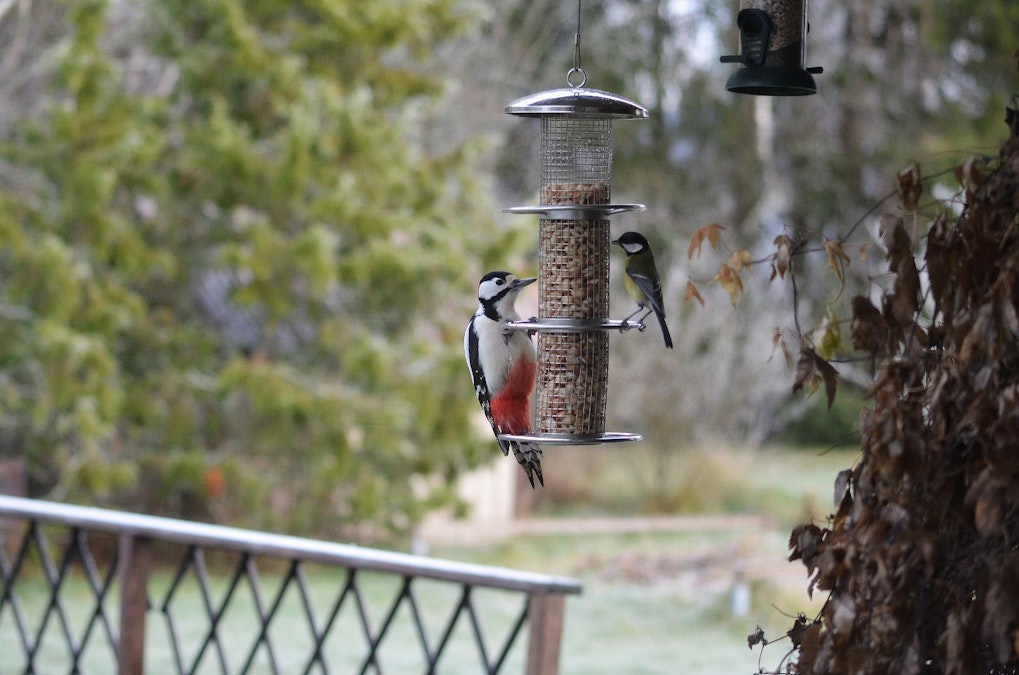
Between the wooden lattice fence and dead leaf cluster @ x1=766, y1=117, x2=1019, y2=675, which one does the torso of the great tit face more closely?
the wooden lattice fence

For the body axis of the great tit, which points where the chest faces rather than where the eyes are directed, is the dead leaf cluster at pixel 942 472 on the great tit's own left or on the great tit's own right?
on the great tit's own left

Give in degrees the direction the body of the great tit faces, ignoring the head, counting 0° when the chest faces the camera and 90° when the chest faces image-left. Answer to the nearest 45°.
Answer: approximately 90°

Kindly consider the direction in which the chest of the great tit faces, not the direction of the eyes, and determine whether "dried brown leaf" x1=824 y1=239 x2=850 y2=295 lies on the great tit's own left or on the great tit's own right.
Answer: on the great tit's own left
